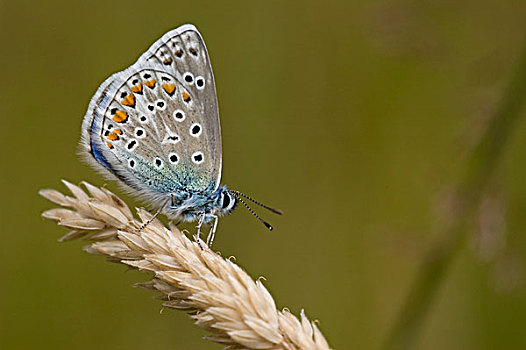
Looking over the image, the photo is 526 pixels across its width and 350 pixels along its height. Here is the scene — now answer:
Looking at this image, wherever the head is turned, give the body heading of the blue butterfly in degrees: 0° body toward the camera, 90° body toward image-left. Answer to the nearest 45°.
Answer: approximately 270°

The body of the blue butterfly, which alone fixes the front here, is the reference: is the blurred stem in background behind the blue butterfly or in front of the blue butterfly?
in front
